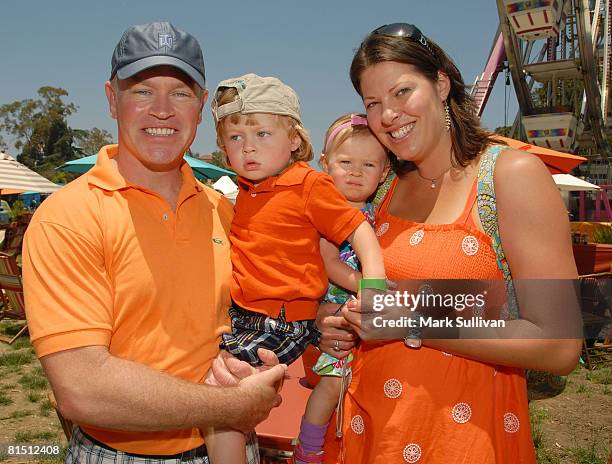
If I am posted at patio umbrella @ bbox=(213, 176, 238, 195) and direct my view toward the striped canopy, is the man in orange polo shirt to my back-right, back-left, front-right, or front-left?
front-left

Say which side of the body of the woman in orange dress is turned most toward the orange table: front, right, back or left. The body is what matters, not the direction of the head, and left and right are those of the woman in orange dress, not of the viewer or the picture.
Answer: right

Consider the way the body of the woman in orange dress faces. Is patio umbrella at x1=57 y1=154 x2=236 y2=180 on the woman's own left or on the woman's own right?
on the woman's own right

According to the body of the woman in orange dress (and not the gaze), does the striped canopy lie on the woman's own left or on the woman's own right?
on the woman's own right

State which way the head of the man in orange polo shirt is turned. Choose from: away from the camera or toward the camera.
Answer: toward the camera

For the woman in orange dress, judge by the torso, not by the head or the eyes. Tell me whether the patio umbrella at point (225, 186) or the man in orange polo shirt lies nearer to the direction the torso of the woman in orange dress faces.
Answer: the man in orange polo shirt

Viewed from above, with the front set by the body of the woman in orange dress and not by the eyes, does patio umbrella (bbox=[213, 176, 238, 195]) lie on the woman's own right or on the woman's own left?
on the woman's own right

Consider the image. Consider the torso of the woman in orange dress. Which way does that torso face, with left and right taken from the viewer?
facing the viewer and to the left of the viewer

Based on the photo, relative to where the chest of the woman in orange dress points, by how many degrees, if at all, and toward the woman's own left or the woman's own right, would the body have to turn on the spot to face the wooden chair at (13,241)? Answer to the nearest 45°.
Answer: approximately 90° to the woman's own right
